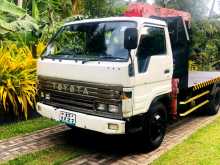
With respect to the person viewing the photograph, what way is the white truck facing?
facing the viewer and to the left of the viewer

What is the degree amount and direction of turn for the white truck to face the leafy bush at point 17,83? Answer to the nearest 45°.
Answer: approximately 90° to its right

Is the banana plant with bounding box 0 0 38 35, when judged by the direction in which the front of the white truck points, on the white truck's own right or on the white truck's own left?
on the white truck's own right
